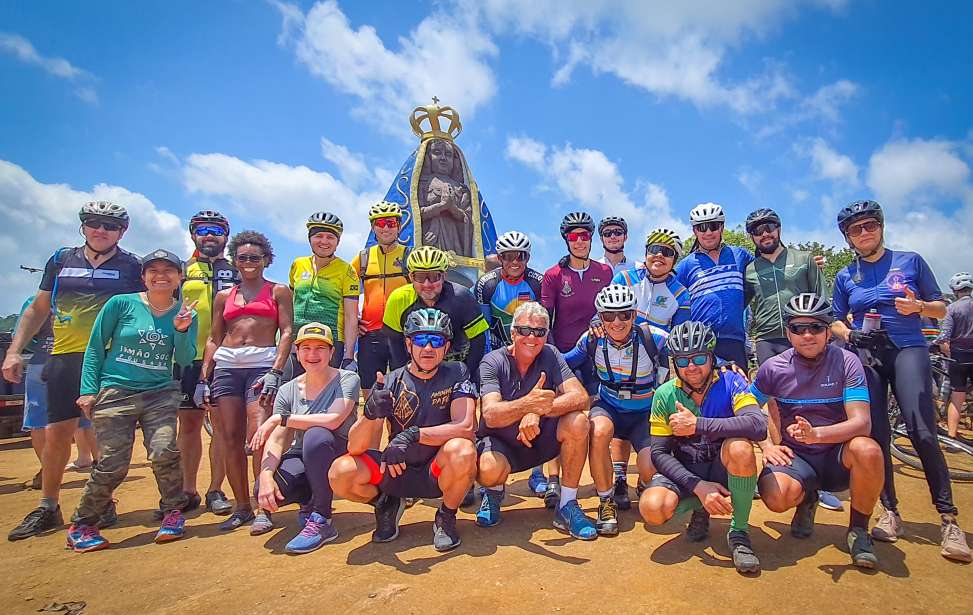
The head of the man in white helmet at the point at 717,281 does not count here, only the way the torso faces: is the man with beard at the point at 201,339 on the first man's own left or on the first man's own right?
on the first man's own right

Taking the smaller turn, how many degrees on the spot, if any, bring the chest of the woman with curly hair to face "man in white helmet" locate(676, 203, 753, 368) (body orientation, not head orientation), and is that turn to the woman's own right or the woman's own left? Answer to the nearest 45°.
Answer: approximately 90° to the woman's own left

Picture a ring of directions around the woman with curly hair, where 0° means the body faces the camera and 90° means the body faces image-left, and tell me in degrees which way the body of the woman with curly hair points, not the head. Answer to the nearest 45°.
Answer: approximately 0°

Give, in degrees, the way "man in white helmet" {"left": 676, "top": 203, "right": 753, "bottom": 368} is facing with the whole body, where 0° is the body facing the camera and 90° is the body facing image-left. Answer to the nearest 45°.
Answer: approximately 0°

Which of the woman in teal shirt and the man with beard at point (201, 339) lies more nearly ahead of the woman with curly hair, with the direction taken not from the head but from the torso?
the woman in teal shirt

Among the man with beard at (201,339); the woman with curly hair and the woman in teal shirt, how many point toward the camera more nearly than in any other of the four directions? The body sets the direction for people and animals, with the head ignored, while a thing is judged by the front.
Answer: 3

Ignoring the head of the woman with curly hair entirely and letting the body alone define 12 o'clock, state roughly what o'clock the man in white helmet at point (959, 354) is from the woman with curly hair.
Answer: The man in white helmet is roughly at 9 o'clock from the woman with curly hair.

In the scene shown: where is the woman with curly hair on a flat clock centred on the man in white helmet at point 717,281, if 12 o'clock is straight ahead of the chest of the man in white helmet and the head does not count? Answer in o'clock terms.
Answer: The woman with curly hair is roughly at 2 o'clock from the man in white helmet.
